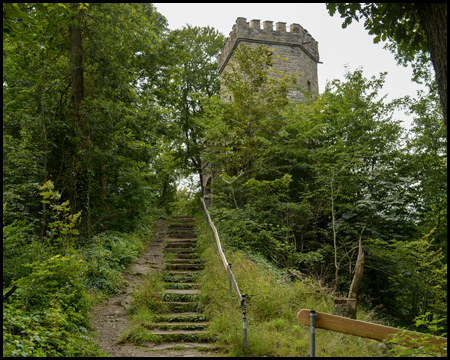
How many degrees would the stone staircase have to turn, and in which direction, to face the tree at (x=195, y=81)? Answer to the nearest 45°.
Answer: approximately 180°

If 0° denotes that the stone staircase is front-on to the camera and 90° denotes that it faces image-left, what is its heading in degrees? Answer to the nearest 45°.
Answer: approximately 0°
